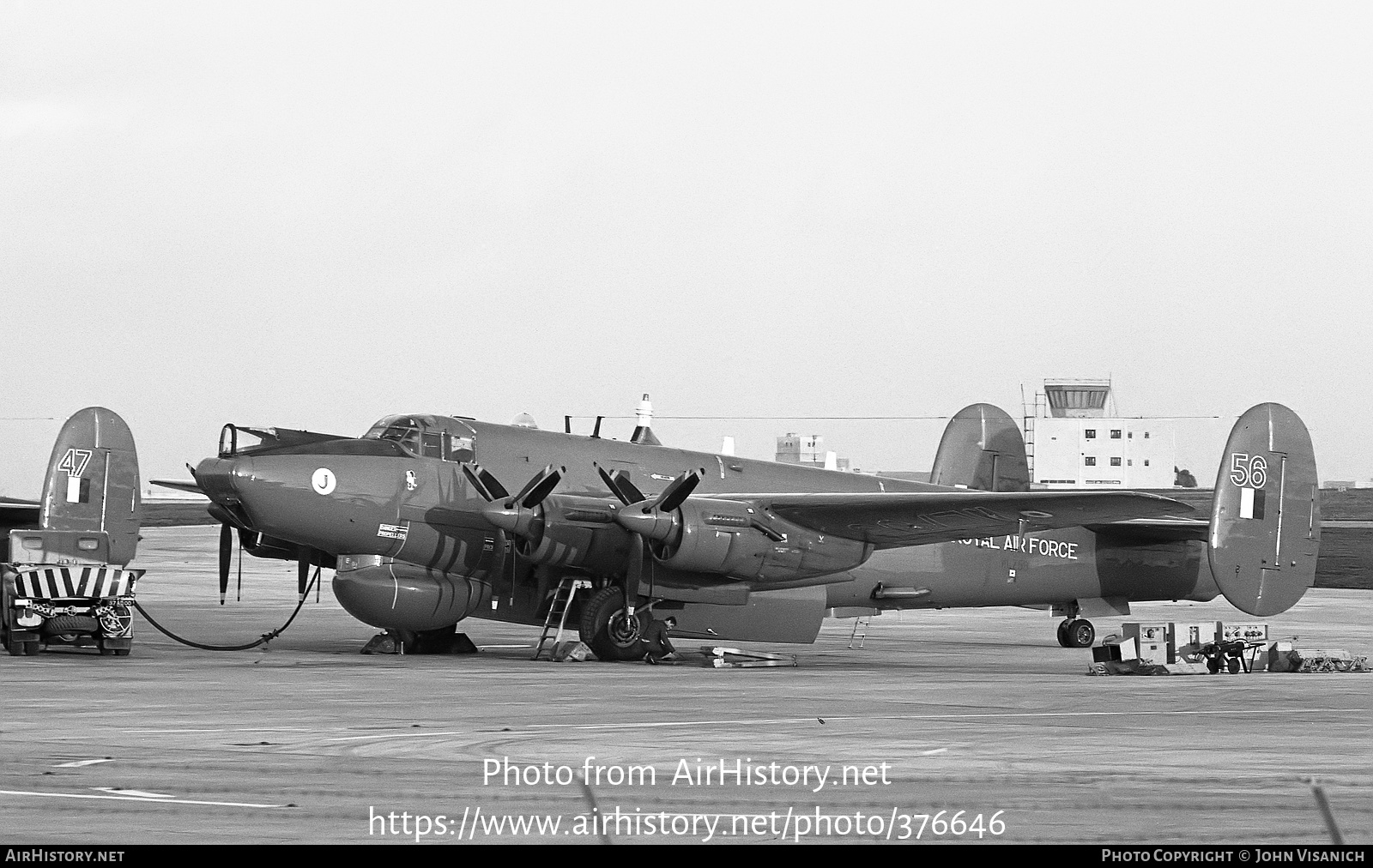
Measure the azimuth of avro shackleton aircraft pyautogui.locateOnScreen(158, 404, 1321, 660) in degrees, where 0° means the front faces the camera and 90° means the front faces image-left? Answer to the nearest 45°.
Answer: approximately 45°
